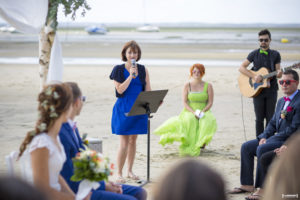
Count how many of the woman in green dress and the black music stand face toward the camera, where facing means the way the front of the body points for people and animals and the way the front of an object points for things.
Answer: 1

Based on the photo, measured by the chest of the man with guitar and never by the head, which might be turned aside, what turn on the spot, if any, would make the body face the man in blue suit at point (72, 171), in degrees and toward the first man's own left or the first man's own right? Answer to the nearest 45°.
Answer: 0° — they already face them

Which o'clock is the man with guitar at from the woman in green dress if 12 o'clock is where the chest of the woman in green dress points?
The man with guitar is roughly at 9 o'clock from the woman in green dress.

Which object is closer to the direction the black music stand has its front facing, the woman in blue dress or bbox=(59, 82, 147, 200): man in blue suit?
the woman in blue dress

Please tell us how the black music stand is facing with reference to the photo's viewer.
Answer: facing away from the viewer and to the left of the viewer

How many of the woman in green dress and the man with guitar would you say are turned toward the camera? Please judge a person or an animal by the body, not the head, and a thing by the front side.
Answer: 2

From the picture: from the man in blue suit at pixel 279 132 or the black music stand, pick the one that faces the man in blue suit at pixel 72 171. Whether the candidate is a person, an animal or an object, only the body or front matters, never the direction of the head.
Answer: the man in blue suit at pixel 279 132

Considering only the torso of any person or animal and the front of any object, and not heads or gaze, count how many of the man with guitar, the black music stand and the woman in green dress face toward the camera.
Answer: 2

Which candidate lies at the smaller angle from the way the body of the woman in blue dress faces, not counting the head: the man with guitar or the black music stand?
the black music stand

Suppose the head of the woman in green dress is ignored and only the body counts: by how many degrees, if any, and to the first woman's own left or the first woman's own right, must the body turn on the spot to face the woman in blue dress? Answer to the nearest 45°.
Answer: approximately 45° to the first woman's own right

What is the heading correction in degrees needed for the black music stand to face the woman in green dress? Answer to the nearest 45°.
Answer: approximately 90° to its right

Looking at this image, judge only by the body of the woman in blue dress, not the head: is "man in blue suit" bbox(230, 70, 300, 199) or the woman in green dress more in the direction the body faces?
the man in blue suit

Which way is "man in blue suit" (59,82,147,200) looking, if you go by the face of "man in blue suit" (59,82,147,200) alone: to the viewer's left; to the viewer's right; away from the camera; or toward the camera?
to the viewer's right

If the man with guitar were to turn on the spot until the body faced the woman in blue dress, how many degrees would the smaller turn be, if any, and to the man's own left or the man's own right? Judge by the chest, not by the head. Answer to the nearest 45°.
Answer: approximately 45° to the man's own right
